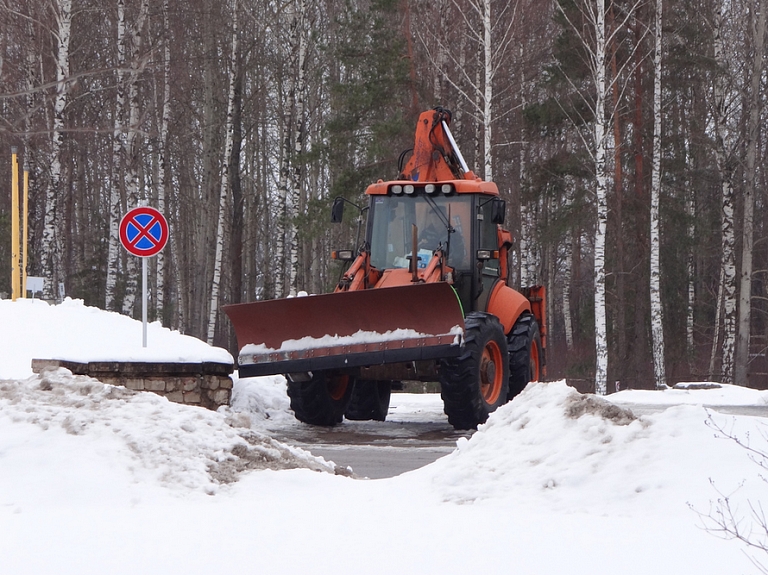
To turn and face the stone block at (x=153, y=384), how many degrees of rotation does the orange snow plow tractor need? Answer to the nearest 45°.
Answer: approximately 45° to its right

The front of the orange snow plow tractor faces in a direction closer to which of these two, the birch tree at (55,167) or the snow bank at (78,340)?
the snow bank

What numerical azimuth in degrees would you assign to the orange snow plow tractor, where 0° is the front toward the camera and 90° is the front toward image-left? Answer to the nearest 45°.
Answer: approximately 45°

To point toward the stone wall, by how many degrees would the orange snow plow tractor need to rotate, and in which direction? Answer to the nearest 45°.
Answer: approximately 45° to its right

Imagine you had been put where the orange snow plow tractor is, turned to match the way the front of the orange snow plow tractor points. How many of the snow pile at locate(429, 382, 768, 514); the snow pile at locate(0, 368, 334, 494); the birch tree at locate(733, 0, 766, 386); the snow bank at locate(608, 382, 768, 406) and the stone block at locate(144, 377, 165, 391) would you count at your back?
2

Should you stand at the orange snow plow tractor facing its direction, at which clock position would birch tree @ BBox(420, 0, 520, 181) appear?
The birch tree is roughly at 5 o'clock from the orange snow plow tractor.

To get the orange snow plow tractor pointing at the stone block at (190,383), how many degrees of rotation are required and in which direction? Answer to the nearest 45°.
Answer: approximately 45° to its right

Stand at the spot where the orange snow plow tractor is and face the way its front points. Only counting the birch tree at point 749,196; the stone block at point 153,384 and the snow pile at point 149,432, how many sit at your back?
1

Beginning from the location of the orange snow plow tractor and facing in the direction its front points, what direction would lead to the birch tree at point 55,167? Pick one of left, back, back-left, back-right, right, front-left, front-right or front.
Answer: right

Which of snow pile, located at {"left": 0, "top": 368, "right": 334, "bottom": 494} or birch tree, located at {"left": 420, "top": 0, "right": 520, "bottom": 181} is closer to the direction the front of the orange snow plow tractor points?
the snow pile

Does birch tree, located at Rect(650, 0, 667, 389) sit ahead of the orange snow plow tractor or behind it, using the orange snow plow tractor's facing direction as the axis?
behind
